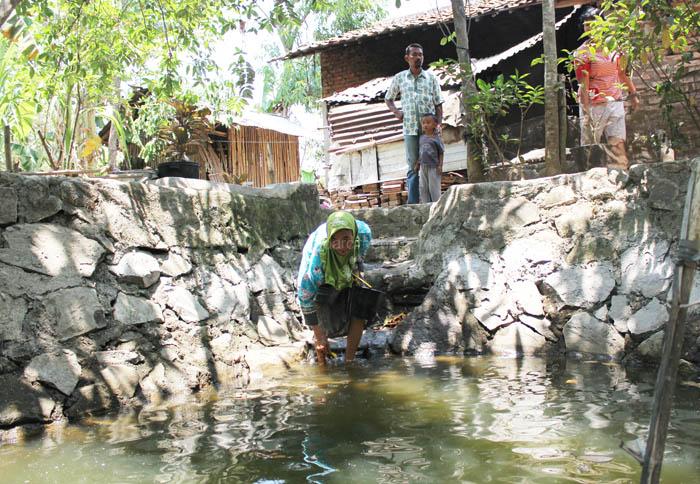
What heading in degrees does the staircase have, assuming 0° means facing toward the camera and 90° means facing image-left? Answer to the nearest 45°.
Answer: approximately 0°

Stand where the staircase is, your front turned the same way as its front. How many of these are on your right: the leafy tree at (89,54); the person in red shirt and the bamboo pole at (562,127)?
1

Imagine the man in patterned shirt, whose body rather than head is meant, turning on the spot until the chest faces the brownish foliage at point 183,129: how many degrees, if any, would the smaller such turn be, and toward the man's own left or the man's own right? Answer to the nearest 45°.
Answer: approximately 90° to the man's own right

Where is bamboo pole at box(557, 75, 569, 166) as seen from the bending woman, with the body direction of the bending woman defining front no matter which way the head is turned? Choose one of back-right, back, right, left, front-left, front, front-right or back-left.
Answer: back-left

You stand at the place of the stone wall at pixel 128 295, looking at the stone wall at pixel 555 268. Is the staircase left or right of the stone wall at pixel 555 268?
left

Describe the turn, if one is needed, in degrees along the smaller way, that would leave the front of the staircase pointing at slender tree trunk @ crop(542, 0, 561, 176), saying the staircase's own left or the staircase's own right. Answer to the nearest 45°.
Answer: approximately 90° to the staircase's own left

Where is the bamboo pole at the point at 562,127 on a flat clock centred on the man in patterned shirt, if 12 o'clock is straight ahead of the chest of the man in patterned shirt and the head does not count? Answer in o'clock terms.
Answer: The bamboo pole is roughly at 10 o'clock from the man in patterned shirt.

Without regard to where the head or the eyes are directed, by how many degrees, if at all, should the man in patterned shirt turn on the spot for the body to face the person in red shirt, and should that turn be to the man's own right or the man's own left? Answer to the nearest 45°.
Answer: approximately 90° to the man's own left

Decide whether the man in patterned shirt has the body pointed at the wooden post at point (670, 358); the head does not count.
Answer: yes

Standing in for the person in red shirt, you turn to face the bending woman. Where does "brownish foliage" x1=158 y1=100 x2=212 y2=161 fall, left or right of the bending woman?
right

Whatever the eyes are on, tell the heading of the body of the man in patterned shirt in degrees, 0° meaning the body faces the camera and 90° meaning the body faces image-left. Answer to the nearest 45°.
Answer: approximately 0°

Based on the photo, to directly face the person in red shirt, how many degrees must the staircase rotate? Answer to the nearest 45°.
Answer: approximately 90° to its left
